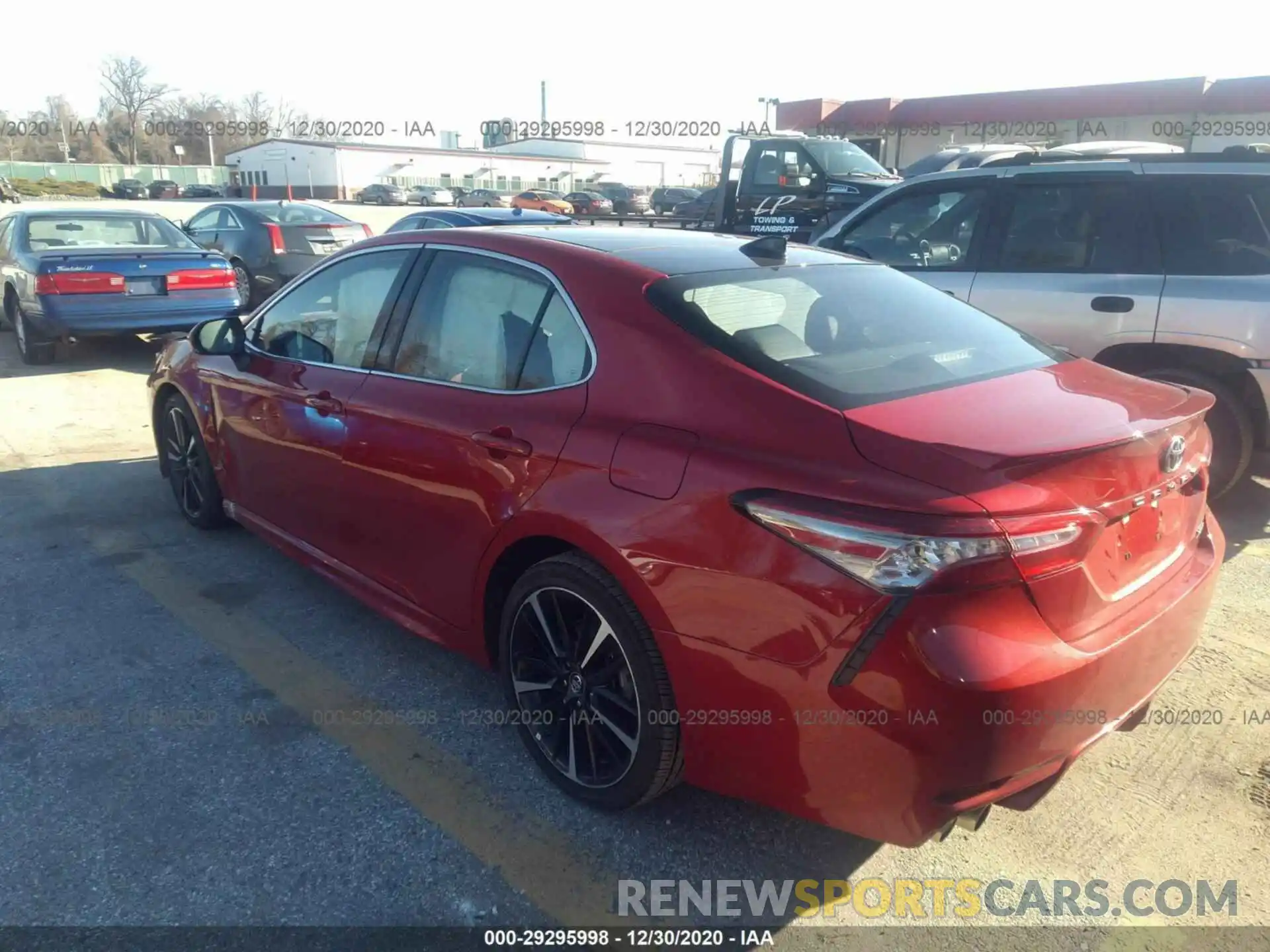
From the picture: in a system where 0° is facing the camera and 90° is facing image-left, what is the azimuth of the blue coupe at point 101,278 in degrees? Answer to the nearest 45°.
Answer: approximately 180°

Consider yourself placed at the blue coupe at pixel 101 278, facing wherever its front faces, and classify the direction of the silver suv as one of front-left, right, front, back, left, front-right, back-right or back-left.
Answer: back-right

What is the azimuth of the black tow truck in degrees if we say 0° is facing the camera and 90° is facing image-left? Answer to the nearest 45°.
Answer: approximately 315°

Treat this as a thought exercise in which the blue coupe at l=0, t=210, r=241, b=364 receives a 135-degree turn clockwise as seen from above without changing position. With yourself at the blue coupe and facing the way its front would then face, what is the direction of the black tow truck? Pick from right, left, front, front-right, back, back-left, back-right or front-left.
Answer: front-left

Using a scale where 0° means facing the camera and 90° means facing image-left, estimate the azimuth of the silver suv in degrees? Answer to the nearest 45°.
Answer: approximately 90°

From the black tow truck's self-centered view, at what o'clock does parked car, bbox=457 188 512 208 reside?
The parked car is roughly at 7 o'clock from the black tow truck.

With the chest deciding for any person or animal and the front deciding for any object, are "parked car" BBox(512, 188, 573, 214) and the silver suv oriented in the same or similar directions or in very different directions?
very different directions

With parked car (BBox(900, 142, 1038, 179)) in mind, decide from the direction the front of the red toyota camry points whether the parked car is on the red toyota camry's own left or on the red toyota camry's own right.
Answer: on the red toyota camry's own right

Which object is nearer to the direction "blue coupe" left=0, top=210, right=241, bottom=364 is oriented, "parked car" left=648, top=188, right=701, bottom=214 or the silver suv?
the parked car

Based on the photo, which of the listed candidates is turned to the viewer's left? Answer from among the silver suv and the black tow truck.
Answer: the silver suv

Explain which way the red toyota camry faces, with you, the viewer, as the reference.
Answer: facing away from the viewer and to the left of the viewer

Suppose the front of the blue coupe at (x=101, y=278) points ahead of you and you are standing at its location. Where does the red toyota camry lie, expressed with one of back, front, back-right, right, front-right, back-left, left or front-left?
back
